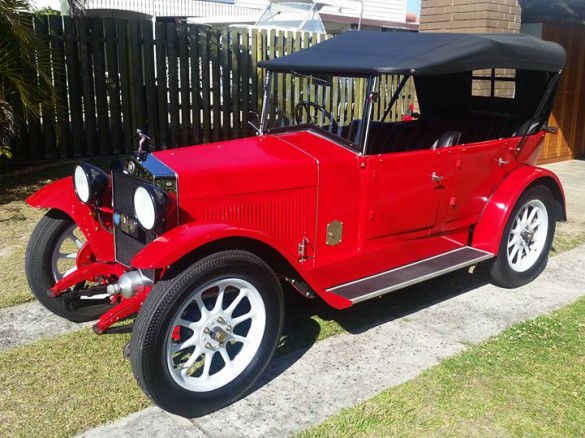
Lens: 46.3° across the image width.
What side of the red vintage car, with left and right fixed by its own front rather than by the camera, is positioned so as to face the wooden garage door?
back

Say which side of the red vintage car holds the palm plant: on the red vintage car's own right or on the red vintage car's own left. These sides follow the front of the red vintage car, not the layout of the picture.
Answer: on the red vintage car's own right

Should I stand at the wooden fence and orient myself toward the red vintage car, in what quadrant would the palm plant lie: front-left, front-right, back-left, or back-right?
front-right

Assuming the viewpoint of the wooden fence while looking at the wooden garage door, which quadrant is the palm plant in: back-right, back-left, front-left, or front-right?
back-right

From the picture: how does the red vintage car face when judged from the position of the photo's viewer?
facing the viewer and to the left of the viewer

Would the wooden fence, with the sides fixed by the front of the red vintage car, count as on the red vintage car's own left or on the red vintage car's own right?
on the red vintage car's own right
